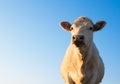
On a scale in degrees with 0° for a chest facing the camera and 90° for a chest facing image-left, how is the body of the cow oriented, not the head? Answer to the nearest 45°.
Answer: approximately 0°
